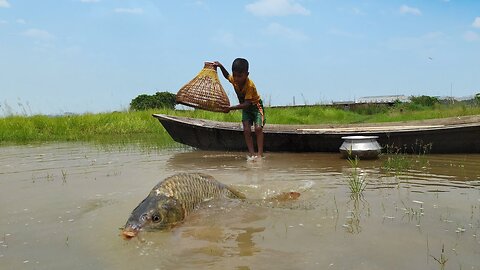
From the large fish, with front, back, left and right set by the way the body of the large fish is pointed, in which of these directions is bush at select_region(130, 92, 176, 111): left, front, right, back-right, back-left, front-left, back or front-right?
back-right

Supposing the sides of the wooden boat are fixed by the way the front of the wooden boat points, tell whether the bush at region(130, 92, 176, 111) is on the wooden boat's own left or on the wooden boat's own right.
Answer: on the wooden boat's own right

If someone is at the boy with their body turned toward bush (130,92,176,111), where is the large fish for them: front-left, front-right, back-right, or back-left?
back-left

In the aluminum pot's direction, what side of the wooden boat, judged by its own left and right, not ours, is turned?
left

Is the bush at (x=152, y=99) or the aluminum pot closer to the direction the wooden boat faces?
the bush

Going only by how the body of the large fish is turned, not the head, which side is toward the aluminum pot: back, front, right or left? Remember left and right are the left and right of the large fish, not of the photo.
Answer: back

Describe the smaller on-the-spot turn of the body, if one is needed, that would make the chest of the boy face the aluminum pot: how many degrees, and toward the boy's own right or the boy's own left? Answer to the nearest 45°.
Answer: approximately 90° to the boy's own left

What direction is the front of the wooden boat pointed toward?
to the viewer's left

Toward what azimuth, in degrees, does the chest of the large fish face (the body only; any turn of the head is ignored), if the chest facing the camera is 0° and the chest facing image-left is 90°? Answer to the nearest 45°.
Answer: approximately 45°

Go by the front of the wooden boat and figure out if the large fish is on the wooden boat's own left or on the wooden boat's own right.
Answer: on the wooden boat's own left

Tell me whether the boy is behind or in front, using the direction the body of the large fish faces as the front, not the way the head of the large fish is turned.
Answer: behind
